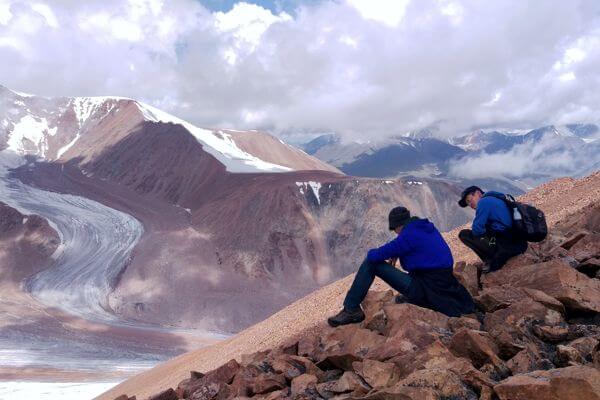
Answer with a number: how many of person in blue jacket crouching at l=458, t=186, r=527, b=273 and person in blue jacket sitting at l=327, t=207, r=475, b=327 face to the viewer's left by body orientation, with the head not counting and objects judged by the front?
2

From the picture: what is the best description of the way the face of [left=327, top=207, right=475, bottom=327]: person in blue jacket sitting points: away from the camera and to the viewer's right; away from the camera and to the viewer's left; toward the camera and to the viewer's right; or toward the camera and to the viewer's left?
away from the camera and to the viewer's left

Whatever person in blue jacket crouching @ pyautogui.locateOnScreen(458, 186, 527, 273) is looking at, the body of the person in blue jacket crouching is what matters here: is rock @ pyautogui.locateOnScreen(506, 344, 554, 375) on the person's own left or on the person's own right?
on the person's own left

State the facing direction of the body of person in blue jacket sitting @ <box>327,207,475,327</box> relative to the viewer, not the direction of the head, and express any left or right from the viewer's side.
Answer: facing to the left of the viewer

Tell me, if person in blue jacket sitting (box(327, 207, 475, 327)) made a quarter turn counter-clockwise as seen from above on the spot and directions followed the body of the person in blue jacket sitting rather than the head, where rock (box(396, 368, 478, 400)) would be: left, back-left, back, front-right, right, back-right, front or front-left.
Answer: front

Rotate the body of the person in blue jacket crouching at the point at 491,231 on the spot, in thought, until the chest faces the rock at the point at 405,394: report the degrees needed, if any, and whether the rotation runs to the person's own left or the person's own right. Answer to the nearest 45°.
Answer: approximately 90° to the person's own left

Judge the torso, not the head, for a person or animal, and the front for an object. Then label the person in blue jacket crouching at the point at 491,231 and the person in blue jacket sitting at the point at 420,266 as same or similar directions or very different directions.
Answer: same or similar directions

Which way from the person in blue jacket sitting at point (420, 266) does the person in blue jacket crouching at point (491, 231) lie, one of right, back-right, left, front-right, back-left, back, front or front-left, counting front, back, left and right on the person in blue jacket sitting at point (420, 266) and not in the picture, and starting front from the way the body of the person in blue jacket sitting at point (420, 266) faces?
back-right

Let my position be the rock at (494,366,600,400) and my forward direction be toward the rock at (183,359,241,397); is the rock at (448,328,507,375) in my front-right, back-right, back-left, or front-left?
front-right

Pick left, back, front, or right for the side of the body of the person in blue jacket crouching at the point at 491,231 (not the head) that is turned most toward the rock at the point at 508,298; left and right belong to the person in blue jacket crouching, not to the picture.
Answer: left

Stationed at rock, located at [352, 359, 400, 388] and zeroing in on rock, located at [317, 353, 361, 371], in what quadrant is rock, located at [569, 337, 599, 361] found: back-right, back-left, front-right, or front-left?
back-right

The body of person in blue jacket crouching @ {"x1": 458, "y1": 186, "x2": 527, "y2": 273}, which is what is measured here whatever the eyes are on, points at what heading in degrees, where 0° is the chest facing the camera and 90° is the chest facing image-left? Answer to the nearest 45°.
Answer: approximately 90°
